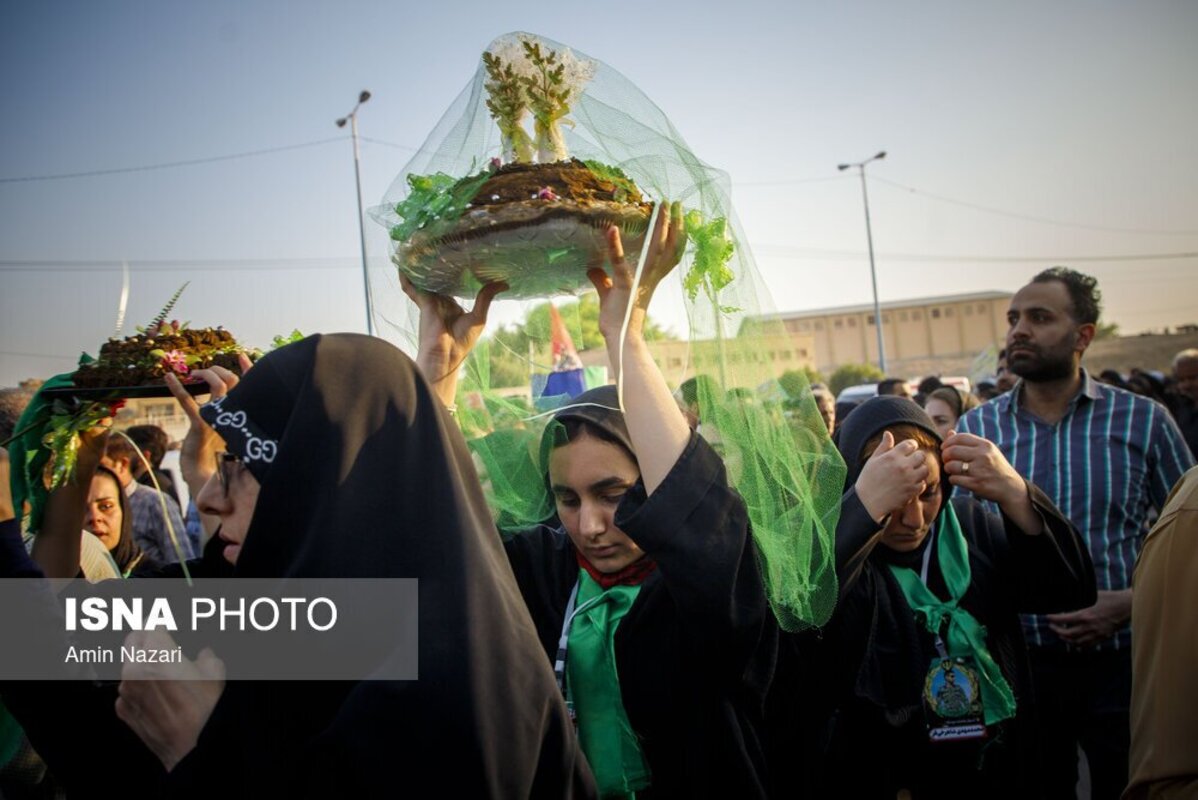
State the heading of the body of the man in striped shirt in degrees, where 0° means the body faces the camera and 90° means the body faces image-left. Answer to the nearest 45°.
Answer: approximately 45°

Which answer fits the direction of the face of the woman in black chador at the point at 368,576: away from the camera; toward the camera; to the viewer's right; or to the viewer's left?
to the viewer's left

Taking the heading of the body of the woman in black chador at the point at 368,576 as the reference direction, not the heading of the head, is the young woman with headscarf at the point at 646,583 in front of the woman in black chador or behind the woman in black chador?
behind

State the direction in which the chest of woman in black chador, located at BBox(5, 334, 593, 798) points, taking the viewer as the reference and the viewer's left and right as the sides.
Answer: facing to the left of the viewer
